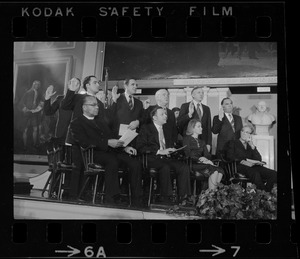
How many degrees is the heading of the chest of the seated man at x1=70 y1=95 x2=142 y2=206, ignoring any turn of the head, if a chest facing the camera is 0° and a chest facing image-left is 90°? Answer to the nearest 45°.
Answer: approximately 315°
